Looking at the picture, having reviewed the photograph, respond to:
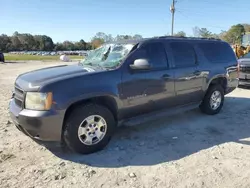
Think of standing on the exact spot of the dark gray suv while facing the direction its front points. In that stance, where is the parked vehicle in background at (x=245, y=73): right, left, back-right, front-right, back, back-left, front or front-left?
back

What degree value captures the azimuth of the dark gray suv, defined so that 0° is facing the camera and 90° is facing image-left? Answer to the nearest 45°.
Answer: approximately 45°
